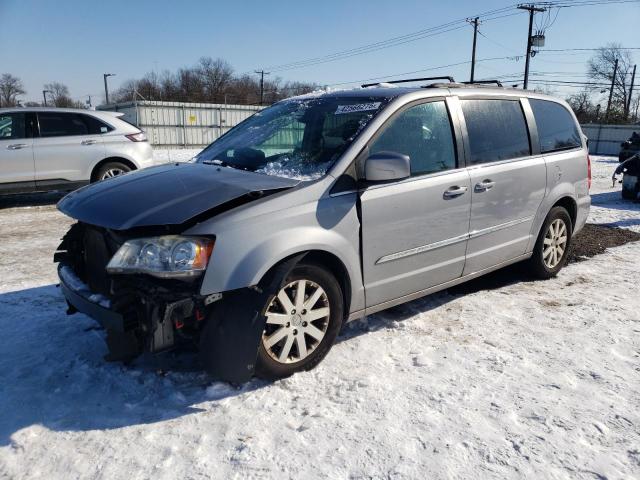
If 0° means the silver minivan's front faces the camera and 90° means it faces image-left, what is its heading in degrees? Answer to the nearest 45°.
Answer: approximately 45°

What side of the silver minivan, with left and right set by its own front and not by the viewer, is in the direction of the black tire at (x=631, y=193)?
back

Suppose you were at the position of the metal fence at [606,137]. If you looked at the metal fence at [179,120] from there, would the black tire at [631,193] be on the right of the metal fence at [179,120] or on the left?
left

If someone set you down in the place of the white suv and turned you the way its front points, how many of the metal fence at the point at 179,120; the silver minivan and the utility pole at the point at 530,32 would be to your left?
1

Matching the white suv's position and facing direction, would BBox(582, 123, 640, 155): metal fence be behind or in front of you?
behind

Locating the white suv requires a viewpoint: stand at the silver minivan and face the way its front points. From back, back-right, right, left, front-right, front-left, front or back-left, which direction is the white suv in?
right

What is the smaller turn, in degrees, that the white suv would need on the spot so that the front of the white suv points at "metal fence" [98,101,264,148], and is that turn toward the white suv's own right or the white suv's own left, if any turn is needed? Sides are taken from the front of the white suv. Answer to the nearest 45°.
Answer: approximately 90° to the white suv's own right

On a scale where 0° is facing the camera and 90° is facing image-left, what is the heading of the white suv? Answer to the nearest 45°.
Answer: approximately 90°

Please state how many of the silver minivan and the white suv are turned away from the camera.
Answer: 0

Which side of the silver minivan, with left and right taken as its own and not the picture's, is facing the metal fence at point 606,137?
back

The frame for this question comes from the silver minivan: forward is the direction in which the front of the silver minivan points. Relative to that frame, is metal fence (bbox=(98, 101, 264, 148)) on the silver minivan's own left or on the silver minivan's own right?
on the silver minivan's own right

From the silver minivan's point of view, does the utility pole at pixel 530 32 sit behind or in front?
behind
